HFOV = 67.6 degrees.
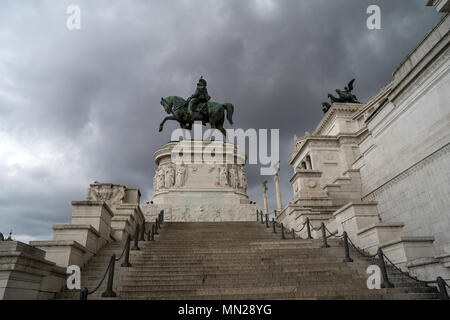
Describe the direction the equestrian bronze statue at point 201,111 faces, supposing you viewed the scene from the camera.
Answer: facing to the left of the viewer

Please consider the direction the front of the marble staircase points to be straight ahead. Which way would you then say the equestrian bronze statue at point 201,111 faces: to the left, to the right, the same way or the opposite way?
to the right

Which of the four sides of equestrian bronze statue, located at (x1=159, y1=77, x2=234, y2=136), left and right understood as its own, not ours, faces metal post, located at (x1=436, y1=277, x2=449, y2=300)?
left

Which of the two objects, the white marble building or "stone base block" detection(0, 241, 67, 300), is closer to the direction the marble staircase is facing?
the stone base block

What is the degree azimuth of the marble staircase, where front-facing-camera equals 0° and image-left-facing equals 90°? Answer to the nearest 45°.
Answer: approximately 0°

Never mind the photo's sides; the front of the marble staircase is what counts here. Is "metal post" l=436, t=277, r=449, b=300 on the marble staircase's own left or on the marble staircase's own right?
on the marble staircase's own left

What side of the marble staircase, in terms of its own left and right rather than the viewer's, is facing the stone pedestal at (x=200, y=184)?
back

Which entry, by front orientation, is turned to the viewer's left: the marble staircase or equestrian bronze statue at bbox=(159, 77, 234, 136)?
the equestrian bronze statue

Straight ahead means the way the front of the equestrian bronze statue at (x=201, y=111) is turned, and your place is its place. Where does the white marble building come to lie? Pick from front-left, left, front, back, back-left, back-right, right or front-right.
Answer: back-left
